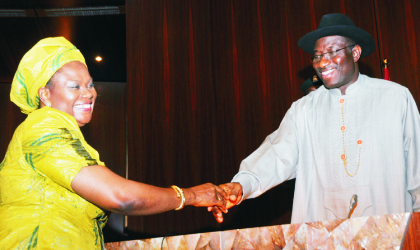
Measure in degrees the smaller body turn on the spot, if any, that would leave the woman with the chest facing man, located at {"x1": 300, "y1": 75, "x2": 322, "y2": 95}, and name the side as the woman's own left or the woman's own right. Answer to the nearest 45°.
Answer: approximately 45° to the woman's own left

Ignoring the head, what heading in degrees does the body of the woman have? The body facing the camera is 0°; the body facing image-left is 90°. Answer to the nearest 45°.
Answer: approximately 270°

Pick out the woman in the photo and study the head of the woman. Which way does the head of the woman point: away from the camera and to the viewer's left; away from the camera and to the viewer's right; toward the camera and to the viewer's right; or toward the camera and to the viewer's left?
toward the camera and to the viewer's right
